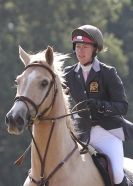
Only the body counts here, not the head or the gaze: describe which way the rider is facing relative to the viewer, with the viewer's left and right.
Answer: facing the viewer and to the left of the viewer

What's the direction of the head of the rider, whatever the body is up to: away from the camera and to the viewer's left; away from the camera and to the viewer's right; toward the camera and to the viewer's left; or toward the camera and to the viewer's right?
toward the camera and to the viewer's left
